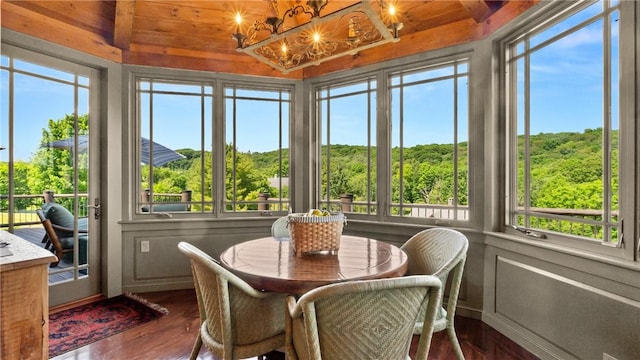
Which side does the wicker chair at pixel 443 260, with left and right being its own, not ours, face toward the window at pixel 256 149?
right

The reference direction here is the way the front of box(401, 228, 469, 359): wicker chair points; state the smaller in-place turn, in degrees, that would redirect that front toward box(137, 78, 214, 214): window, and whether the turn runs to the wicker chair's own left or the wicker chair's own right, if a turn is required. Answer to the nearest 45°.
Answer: approximately 45° to the wicker chair's own right

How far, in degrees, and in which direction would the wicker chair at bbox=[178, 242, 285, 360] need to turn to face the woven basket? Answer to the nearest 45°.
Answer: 0° — it already faces it

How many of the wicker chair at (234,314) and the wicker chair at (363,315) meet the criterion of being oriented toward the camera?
0

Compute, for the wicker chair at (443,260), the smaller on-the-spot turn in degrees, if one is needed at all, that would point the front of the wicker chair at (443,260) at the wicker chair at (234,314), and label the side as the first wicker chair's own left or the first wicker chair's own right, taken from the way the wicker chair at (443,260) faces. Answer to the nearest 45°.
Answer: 0° — it already faces it

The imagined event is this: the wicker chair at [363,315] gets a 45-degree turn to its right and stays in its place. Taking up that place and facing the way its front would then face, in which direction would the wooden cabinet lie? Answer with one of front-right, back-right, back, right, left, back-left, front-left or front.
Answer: left

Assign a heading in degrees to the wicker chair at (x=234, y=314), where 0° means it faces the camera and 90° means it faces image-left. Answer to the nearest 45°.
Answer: approximately 225°

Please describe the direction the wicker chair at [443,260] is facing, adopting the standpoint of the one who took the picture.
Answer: facing the viewer and to the left of the viewer

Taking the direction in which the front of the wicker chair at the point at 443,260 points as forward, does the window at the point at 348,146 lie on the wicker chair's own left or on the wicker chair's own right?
on the wicker chair's own right

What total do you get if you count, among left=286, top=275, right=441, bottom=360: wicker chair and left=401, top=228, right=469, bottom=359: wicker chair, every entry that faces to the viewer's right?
0

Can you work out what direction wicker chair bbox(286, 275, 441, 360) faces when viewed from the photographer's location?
facing away from the viewer and to the left of the viewer

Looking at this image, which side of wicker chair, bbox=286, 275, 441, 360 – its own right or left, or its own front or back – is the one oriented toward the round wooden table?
front

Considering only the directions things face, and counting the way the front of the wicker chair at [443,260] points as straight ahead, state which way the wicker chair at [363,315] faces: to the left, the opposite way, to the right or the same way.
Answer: to the right

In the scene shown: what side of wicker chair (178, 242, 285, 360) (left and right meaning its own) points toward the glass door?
left

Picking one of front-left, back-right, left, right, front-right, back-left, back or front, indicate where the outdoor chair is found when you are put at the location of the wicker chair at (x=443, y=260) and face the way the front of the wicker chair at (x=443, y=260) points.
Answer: front-right
